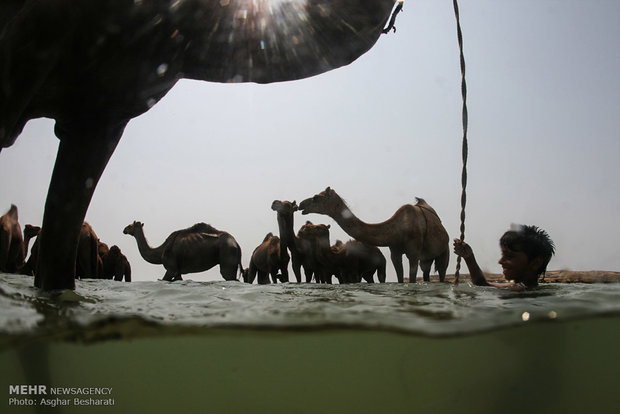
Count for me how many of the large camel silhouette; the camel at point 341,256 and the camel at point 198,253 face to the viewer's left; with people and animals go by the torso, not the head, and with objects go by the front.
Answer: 2

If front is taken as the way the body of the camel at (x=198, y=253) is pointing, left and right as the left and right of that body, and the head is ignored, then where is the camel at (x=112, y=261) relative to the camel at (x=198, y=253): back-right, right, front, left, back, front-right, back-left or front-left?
front-right

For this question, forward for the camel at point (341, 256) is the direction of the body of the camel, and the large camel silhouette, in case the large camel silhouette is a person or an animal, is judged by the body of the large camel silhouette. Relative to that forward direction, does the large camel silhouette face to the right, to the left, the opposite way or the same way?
the opposite way

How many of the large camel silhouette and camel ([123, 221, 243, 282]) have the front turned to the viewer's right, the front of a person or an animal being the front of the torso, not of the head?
1

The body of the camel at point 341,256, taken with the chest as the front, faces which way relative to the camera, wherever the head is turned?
to the viewer's left

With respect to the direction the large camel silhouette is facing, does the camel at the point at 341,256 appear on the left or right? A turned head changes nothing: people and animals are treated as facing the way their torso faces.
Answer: on its left

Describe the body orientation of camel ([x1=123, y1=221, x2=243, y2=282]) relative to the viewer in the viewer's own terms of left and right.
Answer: facing to the left of the viewer

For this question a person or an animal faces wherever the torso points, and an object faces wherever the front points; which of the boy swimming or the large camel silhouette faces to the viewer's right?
the large camel silhouette

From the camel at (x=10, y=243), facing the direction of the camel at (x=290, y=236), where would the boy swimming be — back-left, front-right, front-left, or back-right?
front-right

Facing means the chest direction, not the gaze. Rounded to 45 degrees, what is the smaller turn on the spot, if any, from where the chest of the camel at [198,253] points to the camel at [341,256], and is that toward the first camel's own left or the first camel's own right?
approximately 135° to the first camel's own left

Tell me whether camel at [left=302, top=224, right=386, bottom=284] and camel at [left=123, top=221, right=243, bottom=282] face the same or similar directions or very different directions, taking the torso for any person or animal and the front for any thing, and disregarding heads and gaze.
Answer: same or similar directions
